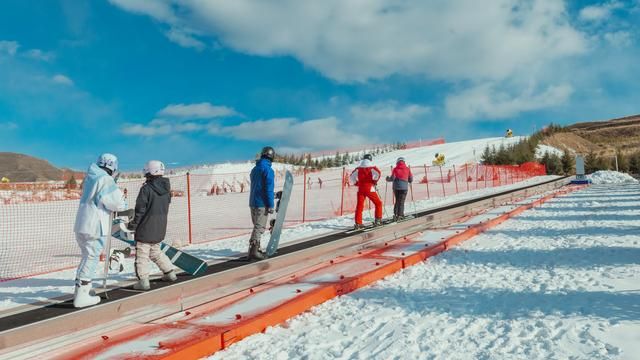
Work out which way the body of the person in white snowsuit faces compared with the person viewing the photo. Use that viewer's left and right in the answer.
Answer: facing to the right of the viewer

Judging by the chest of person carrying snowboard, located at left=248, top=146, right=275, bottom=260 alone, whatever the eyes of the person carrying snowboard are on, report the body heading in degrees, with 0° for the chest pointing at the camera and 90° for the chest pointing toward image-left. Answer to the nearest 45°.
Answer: approximately 270°

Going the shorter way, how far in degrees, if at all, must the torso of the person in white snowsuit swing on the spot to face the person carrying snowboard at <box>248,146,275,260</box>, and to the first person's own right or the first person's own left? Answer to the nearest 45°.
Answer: approximately 45° to the first person's own left

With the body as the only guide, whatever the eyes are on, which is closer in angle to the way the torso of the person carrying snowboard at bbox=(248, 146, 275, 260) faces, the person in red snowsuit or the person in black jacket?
the person in red snowsuit
